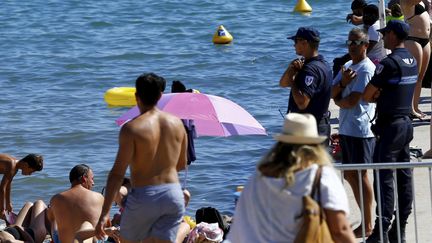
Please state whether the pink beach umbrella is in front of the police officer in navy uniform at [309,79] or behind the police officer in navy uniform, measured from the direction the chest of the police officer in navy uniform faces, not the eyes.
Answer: in front

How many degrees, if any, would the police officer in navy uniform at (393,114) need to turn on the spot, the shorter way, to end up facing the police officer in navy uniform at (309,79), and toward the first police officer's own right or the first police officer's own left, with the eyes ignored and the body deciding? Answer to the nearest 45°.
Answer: approximately 45° to the first police officer's own left

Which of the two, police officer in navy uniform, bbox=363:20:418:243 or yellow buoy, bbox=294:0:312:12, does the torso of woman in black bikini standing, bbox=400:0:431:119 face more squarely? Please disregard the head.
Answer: the police officer in navy uniform

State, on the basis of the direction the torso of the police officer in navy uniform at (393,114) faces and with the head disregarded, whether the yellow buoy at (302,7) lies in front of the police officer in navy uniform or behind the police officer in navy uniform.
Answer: in front

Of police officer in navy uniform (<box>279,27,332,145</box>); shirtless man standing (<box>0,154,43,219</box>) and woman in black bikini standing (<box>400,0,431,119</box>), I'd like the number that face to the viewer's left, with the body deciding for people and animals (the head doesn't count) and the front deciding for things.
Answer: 1

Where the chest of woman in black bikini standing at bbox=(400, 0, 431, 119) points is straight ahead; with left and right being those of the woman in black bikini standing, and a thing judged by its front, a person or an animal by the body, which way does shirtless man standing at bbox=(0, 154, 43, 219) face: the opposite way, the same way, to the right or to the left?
to the left

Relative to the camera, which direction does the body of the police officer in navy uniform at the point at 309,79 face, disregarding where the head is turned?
to the viewer's left

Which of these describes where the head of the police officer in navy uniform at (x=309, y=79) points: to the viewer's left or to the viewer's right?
to the viewer's left

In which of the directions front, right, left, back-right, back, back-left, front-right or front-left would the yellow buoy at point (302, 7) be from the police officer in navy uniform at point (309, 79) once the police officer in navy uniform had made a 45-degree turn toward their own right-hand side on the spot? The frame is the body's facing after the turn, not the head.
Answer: front-right

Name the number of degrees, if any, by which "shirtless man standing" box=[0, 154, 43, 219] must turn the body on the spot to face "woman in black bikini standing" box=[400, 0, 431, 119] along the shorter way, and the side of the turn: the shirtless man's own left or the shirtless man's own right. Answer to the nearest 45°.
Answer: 0° — they already face them

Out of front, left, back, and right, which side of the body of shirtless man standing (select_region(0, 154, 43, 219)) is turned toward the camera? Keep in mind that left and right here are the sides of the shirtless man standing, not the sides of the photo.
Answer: right

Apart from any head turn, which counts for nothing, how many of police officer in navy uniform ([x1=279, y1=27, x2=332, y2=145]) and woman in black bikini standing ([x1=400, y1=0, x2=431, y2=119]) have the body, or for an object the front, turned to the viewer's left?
1

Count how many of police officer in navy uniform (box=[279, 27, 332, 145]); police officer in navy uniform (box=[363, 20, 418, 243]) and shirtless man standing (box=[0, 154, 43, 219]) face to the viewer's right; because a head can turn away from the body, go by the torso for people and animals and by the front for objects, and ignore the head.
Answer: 1

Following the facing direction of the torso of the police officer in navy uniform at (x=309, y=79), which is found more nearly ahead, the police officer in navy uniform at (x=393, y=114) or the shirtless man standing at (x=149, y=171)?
the shirtless man standing

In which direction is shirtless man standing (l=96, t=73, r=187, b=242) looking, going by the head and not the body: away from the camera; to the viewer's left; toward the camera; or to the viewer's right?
away from the camera
